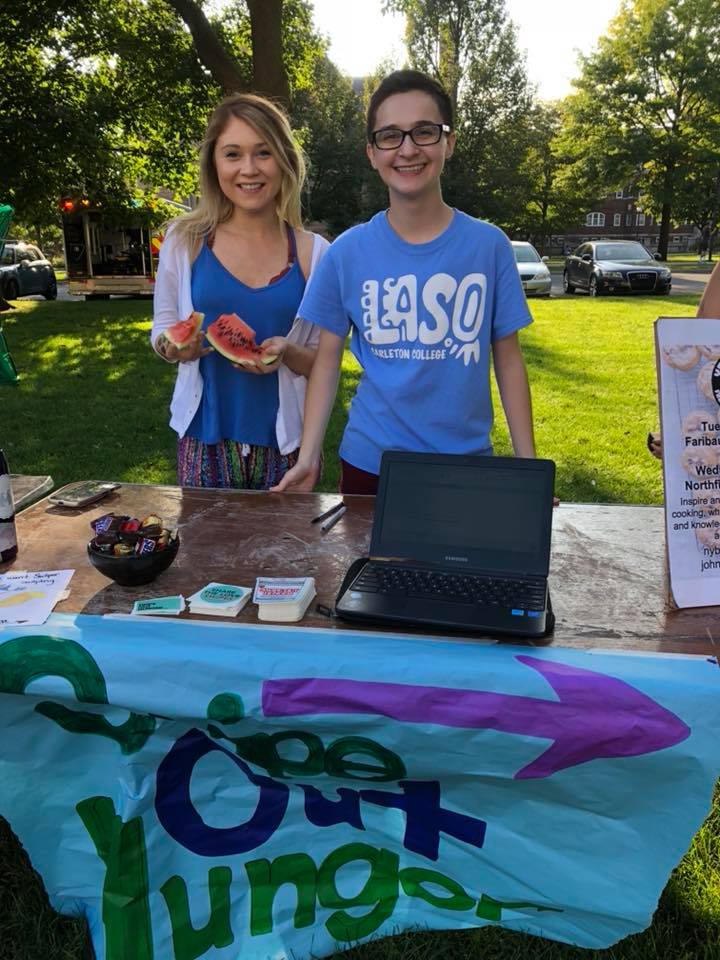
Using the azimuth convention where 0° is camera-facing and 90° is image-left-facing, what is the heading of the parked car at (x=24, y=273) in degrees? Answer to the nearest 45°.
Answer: approximately 315°

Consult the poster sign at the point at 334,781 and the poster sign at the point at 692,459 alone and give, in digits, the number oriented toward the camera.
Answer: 2

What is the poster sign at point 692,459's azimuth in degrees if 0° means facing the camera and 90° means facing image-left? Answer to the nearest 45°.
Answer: approximately 0°

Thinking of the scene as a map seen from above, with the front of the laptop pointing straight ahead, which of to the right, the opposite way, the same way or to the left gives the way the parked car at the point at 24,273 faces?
to the left

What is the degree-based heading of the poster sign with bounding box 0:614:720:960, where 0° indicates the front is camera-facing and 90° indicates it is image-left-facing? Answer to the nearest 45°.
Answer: approximately 0°

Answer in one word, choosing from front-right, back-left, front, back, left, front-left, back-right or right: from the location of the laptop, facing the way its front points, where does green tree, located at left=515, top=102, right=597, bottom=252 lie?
back
